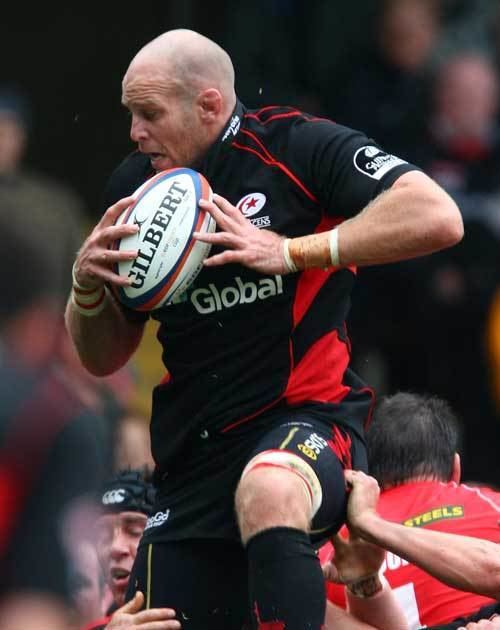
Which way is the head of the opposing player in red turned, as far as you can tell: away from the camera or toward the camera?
away from the camera

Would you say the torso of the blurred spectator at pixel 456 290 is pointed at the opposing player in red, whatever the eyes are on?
yes

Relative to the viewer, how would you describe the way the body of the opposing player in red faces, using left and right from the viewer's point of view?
facing away from the viewer

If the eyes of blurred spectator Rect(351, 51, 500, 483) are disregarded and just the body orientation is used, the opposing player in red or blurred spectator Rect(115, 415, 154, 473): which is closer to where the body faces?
the opposing player in red

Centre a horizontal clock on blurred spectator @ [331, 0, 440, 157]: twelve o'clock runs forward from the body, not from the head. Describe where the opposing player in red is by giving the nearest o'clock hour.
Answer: The opposing player in red is roughly at 12 o'clock from the blurred spectator.

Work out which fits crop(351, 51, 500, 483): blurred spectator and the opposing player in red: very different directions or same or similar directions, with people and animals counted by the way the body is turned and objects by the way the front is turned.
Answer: very different directions
